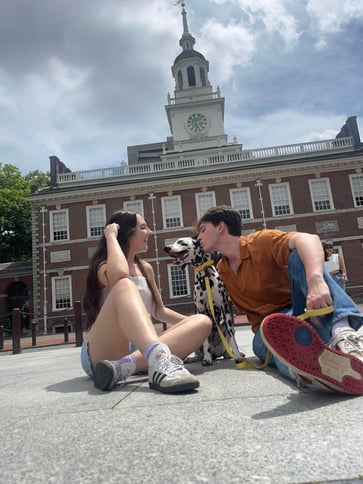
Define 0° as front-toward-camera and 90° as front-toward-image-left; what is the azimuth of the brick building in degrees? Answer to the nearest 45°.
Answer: approximately 0°

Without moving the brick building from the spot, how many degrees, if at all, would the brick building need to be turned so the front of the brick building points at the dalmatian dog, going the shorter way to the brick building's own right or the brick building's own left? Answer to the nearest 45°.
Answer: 0° — it already faces it

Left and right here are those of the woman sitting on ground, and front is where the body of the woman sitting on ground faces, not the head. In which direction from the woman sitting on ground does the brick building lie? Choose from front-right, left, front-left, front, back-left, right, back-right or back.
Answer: back-left

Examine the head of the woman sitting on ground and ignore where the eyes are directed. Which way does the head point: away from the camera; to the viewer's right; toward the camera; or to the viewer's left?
to the viewer's right

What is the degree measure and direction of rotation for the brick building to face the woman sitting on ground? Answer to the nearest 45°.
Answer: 0° — it already faces them

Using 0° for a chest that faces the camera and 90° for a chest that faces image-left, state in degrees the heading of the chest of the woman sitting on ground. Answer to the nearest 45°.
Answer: approximately 315°
